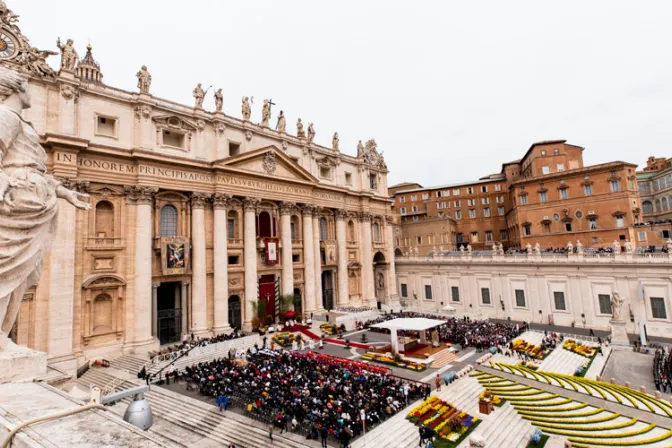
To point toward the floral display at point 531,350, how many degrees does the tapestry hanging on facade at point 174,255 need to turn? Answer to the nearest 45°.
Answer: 0° — it already faces it

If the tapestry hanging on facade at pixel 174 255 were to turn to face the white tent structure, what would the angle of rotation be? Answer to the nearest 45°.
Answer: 0° — it already faces it

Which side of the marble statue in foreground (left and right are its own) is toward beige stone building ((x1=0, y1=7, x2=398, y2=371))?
left

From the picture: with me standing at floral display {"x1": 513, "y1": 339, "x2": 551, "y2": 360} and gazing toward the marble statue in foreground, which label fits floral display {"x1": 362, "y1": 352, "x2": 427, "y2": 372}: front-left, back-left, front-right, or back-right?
front-right

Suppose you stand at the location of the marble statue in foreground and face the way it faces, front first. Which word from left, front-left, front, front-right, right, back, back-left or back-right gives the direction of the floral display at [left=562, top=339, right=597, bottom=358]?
front

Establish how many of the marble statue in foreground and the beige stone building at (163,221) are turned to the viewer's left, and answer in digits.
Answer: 0

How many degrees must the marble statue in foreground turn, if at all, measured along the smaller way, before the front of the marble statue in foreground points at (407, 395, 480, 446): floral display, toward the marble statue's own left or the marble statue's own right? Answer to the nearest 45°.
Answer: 0° — it already faces it

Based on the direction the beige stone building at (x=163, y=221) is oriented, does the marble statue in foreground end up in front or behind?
in front

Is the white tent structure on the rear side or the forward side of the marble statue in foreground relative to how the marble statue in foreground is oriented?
on the forward side

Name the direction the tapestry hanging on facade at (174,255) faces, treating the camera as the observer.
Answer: facing the viewer and to the right of the viewer

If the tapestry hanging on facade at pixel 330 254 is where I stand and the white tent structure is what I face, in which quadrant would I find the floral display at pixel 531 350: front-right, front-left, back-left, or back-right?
front-left

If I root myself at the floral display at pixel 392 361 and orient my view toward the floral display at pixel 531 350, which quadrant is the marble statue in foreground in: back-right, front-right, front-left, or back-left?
back-right

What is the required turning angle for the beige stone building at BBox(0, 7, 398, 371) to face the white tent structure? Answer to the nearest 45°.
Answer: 0° — it already faces it

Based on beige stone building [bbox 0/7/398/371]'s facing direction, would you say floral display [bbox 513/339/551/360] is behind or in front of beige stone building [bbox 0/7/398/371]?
in front

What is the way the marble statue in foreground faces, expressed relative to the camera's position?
facing to the right of the viewer
